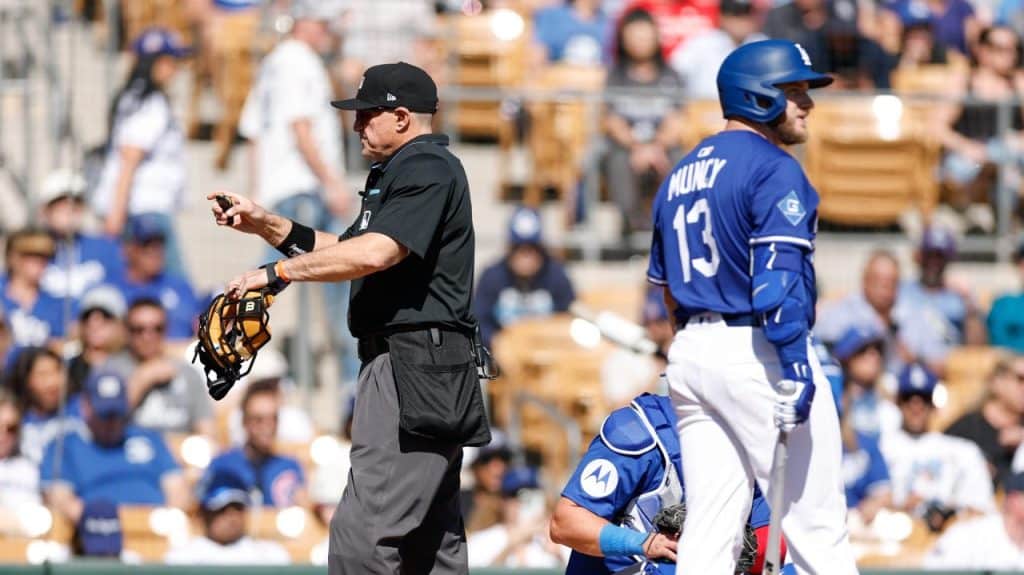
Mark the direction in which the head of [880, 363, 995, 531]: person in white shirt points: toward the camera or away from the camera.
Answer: toward the camera

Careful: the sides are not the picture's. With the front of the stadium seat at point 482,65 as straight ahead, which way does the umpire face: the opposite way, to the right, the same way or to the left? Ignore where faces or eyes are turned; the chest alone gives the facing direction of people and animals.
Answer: to the right

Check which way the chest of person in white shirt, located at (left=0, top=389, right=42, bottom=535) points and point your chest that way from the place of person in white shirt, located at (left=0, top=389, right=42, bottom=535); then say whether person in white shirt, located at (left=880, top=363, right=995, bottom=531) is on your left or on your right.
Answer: on your left

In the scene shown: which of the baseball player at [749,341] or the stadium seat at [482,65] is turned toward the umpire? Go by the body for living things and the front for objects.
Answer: the stadium seat

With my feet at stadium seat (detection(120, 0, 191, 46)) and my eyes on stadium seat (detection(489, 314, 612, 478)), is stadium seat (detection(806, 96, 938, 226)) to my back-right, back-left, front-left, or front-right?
front-left

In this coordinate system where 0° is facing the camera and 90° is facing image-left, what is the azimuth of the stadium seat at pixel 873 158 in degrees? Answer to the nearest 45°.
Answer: approximately 0°

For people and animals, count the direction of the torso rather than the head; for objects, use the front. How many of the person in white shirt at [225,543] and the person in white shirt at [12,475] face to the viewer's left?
0

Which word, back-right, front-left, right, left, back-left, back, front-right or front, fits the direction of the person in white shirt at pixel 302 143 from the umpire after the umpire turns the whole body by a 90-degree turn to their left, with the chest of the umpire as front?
back

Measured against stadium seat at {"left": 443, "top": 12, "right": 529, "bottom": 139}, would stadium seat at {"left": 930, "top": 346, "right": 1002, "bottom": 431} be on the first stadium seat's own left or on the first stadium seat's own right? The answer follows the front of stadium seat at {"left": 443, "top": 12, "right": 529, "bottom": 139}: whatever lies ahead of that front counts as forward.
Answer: on the first stadium seat's own left

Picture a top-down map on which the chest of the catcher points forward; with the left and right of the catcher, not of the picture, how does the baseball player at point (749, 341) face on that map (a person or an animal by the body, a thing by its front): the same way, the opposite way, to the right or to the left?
to the left

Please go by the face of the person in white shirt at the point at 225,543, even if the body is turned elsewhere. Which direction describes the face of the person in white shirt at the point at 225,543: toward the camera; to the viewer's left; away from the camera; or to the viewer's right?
toward the camera

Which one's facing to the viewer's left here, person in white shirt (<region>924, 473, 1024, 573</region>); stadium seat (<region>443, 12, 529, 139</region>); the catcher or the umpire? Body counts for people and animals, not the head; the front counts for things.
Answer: the umpire

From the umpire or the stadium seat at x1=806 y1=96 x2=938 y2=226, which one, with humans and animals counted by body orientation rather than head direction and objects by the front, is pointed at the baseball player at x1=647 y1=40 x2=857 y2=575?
the stadium seat

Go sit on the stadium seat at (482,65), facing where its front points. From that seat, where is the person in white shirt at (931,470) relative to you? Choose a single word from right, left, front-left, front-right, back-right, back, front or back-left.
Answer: front-left

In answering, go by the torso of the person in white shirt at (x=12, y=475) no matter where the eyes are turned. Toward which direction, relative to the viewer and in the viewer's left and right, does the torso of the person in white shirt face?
facing the viewer

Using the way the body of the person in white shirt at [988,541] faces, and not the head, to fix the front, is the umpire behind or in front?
in front

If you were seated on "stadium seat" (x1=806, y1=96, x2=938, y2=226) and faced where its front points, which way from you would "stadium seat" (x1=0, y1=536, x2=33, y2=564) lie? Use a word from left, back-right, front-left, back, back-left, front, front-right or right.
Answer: front-right
